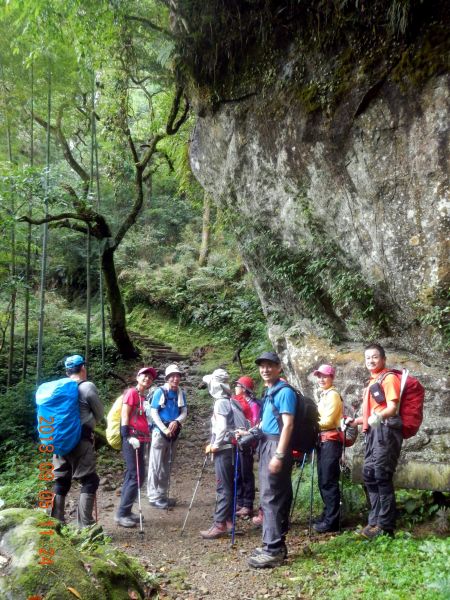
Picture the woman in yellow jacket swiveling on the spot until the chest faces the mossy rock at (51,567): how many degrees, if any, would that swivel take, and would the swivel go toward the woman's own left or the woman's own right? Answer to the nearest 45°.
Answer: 0° — they already face it

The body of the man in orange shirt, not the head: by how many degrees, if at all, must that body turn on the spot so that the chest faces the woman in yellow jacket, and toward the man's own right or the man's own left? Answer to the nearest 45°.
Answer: approximately 90° to the man's own right

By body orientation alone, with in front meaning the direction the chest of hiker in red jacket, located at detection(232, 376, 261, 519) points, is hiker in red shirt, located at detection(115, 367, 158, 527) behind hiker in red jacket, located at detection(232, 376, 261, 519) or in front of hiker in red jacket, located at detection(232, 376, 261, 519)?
in front

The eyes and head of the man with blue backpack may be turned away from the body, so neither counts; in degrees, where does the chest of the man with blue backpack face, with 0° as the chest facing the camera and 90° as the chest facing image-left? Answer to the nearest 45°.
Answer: approximately 225°

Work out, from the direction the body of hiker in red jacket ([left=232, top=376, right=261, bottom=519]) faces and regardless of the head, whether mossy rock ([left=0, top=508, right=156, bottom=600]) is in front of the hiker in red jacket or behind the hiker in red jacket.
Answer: in front

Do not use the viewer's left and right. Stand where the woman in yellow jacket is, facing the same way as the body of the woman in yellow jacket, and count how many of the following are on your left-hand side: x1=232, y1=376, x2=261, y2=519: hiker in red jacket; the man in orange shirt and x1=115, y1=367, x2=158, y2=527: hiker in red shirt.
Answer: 1

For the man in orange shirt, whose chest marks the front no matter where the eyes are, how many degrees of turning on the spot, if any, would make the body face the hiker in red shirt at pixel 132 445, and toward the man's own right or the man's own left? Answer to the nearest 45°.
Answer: approximately 45° to the man's own right

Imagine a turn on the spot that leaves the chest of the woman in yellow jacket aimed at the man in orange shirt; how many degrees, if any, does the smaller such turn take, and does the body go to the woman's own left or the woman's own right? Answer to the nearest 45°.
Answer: approximately 90° to the woman's own left

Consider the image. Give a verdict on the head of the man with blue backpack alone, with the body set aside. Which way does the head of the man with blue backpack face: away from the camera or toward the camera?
away from the camera

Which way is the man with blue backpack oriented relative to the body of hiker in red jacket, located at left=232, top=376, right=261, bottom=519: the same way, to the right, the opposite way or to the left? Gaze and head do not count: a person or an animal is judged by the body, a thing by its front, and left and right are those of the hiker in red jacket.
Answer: the opposite way

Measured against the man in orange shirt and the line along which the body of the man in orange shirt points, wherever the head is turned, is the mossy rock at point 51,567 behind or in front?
in front

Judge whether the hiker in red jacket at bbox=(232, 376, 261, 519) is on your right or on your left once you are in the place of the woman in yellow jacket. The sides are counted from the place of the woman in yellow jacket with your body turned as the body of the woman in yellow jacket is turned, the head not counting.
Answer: on your right

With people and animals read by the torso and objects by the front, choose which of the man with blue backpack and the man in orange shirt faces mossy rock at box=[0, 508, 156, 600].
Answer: the man in orange shirt

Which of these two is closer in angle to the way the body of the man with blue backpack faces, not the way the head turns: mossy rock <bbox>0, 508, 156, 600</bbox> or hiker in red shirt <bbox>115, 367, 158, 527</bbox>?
the hiker in red shirt
